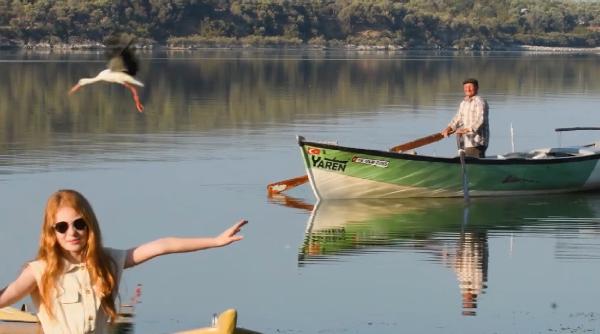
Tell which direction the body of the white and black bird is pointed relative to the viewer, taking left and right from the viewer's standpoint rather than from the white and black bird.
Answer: facing to the left of the viewer

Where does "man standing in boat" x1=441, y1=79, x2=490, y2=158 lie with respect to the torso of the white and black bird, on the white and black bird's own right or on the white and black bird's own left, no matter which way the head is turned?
on the white and black bird's own right

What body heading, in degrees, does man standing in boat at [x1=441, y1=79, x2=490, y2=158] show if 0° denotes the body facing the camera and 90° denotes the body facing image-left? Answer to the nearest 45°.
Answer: approximately 45°
